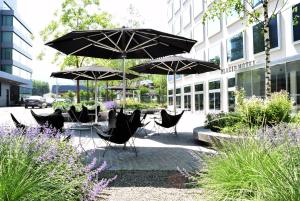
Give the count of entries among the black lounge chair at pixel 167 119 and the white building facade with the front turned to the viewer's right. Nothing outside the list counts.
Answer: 0

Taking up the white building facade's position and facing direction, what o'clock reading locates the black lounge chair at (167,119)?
The black lounge chair is roughly at 11 o'clock from the white building facade.

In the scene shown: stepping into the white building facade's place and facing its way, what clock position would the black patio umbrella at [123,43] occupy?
The black patio umbrella is roughly at 11 o'clock from the white building facade.

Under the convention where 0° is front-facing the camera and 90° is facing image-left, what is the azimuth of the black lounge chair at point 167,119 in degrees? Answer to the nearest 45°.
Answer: approximately 45°

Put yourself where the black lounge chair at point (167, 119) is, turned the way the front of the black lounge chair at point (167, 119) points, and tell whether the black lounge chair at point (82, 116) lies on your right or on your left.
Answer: on your right

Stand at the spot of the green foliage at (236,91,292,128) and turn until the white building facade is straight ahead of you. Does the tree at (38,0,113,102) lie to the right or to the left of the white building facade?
left

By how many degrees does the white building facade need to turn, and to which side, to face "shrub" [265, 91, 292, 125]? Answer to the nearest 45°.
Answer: approximately 45° to its left

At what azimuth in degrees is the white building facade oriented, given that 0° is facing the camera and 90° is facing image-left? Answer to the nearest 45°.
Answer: approximately 45°

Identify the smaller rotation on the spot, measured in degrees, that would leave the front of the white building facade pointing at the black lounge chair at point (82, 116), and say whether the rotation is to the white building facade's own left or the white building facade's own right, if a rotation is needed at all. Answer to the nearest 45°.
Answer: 0° — it already faces it

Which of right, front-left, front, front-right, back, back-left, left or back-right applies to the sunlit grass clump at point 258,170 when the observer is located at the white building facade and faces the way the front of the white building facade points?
front-left
